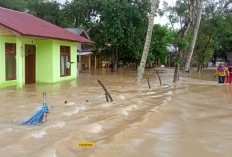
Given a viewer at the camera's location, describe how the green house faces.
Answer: facing the viewer and to the right of the viewer
